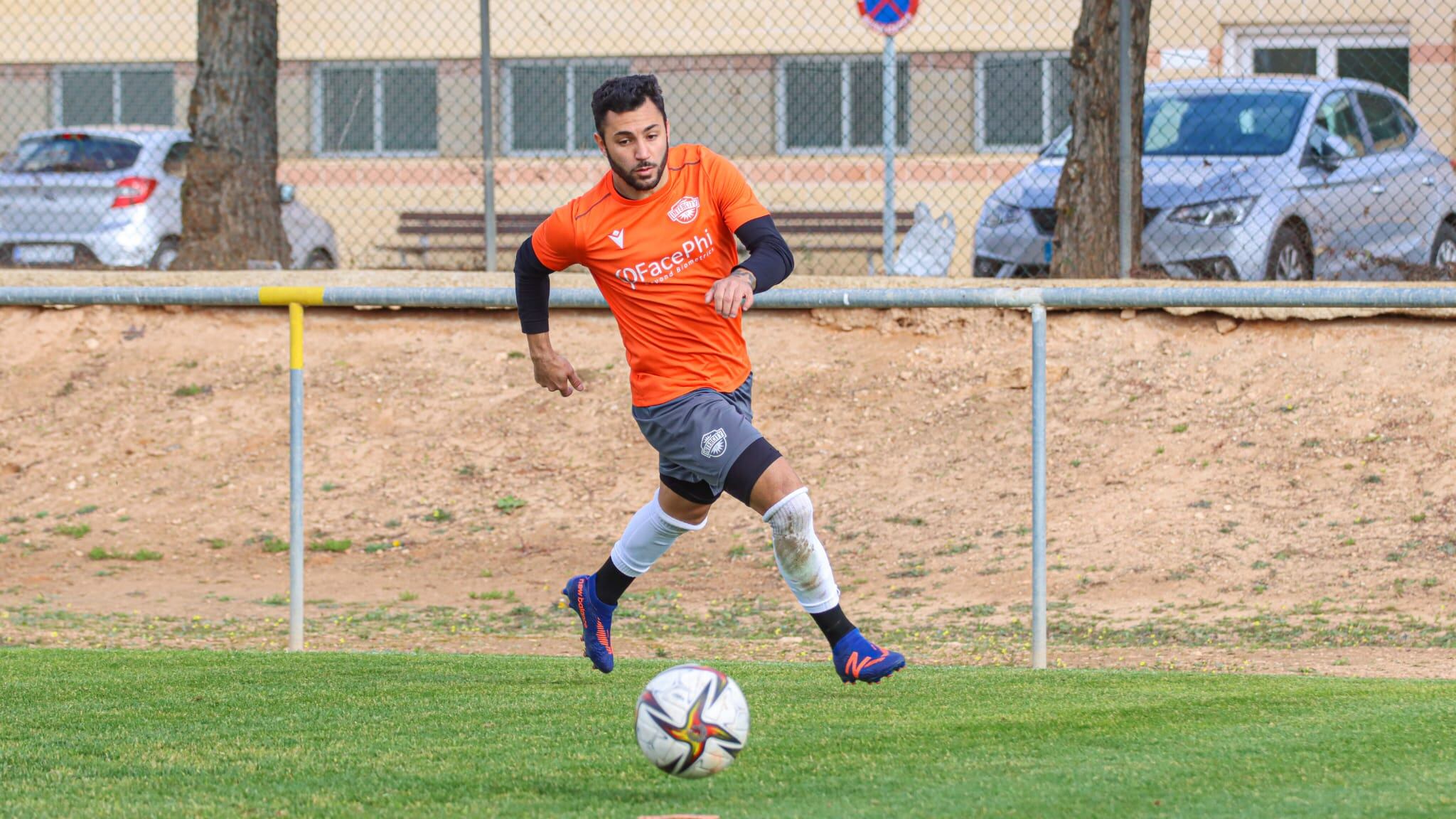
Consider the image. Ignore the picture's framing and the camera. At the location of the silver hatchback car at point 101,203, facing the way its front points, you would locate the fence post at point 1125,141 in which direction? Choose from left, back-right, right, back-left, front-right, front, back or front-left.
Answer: right

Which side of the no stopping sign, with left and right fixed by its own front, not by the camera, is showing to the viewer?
front

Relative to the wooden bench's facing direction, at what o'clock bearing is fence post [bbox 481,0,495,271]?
The fence post is roughly at 12 o'clock from the wooden bench.

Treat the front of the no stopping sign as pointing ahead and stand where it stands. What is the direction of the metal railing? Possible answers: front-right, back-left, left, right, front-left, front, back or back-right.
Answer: front

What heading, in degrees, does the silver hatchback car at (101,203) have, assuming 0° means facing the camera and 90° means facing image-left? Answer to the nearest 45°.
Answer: approximately 225°

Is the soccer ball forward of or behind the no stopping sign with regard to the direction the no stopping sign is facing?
forward

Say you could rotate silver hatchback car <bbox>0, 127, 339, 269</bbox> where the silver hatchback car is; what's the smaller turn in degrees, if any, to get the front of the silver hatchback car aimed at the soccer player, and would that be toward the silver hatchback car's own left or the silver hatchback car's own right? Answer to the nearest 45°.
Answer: approximately 135° to the silver hatchback car's own right

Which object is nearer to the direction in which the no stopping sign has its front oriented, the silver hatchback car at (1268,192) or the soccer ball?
the soccer ball

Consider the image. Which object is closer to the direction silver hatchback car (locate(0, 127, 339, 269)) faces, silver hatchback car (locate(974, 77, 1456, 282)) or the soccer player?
the silver hatchback car

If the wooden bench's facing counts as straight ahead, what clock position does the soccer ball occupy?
The soccer ball is roughly at 12 o'clock from the wooden bench.

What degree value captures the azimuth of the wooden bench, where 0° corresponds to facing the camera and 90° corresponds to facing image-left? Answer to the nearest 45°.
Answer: approximately 0°

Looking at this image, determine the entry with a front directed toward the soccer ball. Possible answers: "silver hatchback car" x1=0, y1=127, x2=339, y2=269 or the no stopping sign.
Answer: the no stopping sign
